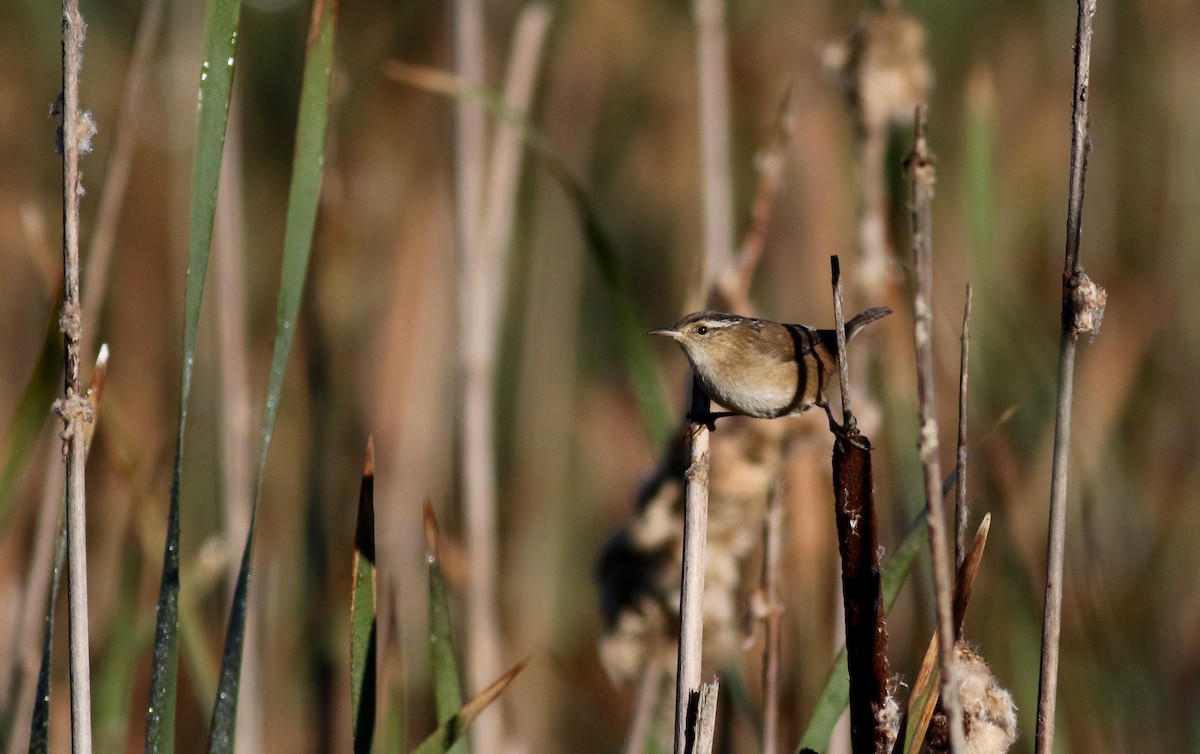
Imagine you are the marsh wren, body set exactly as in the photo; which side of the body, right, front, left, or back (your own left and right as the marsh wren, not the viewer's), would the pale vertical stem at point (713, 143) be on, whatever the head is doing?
right

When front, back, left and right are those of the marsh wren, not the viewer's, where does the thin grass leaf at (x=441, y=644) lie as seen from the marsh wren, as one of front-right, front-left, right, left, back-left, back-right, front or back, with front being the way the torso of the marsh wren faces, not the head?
front-left

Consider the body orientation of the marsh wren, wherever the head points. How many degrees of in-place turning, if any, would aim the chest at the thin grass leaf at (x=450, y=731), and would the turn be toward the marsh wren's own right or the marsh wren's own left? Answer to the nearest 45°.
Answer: approximately 45° to the marsh wren's own left

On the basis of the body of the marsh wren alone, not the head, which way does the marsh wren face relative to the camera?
to the viewer's left

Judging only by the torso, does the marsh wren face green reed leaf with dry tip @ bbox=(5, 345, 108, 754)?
yes
